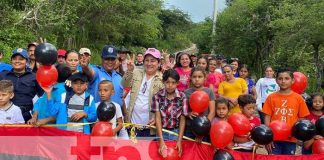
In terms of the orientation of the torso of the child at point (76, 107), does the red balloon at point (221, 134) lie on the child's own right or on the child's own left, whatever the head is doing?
on the child's own left

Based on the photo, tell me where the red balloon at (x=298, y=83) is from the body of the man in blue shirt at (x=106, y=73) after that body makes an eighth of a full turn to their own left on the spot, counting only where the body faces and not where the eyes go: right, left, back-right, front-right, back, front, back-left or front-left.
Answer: front-left

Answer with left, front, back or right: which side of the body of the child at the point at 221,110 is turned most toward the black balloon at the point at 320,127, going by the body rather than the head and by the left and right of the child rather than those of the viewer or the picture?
left

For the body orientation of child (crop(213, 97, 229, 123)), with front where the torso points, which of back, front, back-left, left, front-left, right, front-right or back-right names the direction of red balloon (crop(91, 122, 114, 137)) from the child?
front-right

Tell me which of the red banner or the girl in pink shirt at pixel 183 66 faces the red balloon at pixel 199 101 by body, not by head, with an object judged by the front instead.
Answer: the girl in pink shirt
